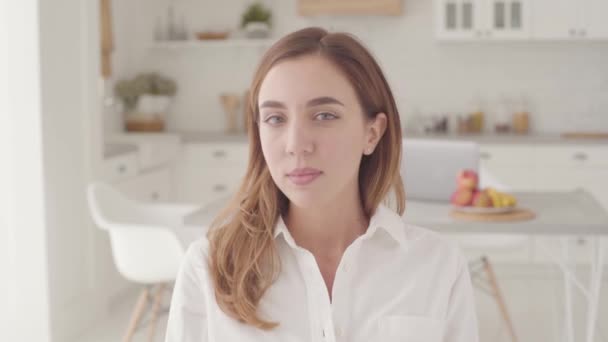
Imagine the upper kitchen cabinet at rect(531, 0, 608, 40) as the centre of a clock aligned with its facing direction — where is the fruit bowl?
The fruit bowl is roughly at 12 o'clock from the upper kitchen cabinet.

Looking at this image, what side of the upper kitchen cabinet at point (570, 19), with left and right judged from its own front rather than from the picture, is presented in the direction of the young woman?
front

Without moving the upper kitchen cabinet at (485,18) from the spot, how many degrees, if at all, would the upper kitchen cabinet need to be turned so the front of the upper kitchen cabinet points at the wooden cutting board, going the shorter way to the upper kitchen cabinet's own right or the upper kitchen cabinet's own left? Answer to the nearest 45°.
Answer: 0° — it already faces it

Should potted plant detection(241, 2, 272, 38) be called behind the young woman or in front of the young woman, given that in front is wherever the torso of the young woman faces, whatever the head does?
behind

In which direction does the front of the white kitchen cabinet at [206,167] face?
toward the camera

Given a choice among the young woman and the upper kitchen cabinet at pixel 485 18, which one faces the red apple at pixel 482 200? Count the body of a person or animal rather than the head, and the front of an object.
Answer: the upper kitchen cabinet

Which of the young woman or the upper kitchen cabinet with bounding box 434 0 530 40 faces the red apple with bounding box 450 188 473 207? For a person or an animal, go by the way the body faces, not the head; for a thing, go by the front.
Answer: the upper kitchen cabinet

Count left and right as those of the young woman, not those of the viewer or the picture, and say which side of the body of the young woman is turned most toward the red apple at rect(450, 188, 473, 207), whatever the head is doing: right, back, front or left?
back

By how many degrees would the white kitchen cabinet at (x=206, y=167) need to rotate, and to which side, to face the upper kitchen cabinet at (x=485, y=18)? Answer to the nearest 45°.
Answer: approximately 90° to its left

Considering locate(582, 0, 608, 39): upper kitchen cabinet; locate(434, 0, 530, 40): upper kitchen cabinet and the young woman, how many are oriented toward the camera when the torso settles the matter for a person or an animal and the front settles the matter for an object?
3

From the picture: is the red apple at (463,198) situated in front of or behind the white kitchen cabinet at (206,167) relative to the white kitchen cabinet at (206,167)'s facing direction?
in front

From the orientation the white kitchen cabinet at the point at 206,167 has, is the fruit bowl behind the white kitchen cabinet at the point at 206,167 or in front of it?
in front

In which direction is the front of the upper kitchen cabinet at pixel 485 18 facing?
toward the camera

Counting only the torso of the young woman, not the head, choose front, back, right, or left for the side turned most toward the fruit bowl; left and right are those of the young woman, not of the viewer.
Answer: back

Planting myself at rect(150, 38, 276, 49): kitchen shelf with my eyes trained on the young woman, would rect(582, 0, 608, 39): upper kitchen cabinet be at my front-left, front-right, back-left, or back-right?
front-left
